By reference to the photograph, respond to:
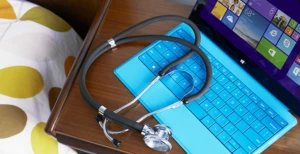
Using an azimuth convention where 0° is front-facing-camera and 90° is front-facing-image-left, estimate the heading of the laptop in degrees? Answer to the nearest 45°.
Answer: approximately 45°
